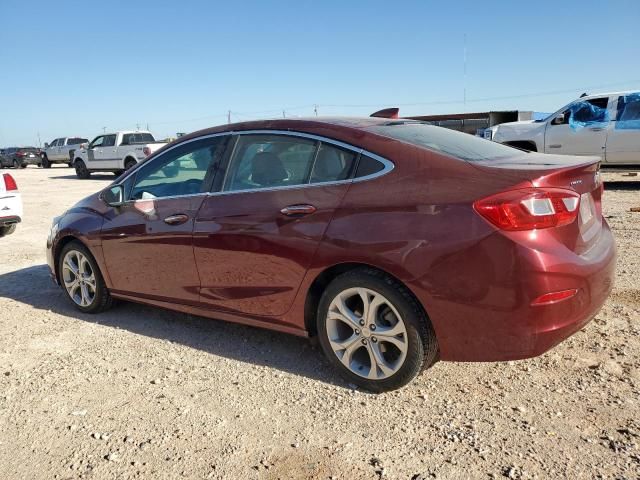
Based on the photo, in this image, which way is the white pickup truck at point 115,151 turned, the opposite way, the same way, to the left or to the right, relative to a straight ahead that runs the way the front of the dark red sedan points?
the same way

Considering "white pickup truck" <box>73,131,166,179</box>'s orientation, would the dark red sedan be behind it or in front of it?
behind

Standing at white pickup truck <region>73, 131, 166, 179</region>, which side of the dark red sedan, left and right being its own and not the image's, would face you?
front

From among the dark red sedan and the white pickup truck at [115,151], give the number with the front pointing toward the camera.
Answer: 0

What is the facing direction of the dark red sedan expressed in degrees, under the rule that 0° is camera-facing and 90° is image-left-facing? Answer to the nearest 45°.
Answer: approximately 135°

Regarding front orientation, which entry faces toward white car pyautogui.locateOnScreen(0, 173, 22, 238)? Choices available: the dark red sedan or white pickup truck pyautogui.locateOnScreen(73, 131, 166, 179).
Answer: the dark red sedan

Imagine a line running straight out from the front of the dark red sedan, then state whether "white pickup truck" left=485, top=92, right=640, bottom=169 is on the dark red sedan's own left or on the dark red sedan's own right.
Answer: on the dark red sedan's own right

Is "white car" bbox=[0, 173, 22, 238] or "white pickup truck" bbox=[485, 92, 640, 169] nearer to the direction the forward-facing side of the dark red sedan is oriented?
the white car

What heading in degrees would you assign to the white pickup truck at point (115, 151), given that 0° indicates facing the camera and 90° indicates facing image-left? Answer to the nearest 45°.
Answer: approximately 135°

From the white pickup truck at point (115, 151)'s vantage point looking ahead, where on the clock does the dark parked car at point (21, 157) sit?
The dark parked car is roughly at 1 o'clock from the white pickup truck.

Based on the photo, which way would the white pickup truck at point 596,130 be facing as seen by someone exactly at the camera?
facing to the left of the viewer

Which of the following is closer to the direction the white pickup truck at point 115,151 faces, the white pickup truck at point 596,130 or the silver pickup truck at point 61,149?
the silver pickup truck

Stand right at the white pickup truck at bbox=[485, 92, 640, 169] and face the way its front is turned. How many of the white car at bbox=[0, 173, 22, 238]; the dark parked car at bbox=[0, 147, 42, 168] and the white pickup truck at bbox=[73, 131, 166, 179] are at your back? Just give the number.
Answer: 0

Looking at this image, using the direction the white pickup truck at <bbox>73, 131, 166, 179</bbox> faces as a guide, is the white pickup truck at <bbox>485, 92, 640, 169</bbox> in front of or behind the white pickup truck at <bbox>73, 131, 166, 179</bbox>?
behind
